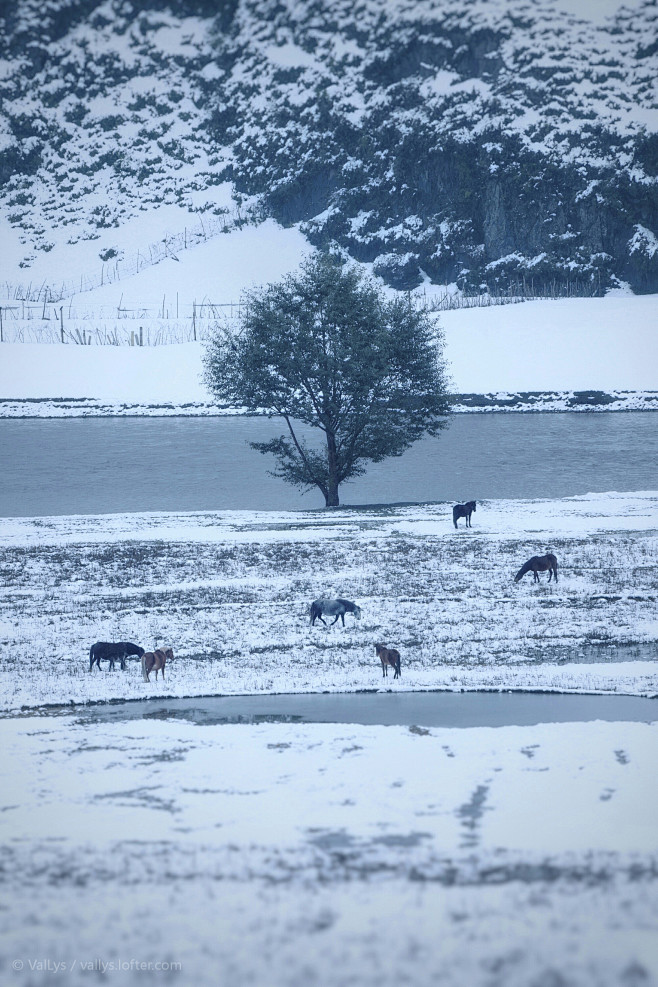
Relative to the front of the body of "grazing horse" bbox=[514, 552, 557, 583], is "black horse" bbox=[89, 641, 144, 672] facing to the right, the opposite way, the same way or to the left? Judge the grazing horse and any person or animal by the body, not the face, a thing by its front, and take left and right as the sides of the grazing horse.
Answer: the opposite way

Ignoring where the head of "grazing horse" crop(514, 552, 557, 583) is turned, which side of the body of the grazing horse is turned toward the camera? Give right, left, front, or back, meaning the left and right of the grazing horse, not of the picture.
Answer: left

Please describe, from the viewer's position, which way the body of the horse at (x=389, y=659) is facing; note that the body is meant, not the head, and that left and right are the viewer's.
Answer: facing away from the viewer and to the left of the viewer

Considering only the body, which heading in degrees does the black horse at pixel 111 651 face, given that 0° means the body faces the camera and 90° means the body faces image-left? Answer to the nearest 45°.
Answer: approximately 270°

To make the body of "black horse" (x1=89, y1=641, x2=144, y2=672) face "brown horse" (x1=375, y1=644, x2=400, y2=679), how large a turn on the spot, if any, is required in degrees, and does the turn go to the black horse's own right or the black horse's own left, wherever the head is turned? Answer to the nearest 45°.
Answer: approximately 45° to the black horse's own right

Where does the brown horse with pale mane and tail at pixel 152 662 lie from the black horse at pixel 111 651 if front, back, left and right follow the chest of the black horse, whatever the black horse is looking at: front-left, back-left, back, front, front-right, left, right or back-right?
front-right

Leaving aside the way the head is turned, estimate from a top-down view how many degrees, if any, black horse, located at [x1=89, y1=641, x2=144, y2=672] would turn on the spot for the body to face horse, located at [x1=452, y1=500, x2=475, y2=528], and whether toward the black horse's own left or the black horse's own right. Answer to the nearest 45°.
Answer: approximately 45° to the black horse's own left

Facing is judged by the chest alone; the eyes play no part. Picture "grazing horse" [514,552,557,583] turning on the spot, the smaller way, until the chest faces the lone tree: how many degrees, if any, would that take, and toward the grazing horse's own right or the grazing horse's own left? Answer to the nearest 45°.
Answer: approximately 90° to the grazing horse's own right
